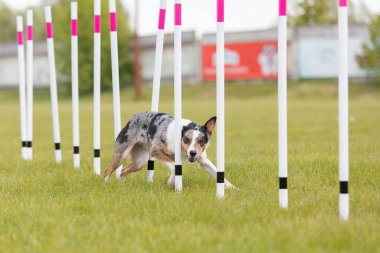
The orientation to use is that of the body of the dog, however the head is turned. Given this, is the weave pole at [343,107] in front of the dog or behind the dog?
in front

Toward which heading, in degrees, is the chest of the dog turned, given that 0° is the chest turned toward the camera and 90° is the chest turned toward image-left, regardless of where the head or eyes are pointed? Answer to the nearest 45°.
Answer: approximately 315°

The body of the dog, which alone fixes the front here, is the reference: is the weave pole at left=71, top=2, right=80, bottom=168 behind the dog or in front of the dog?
behind

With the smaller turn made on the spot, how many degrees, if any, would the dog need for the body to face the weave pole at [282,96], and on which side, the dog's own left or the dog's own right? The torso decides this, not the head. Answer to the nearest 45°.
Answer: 0° — it already faces it
